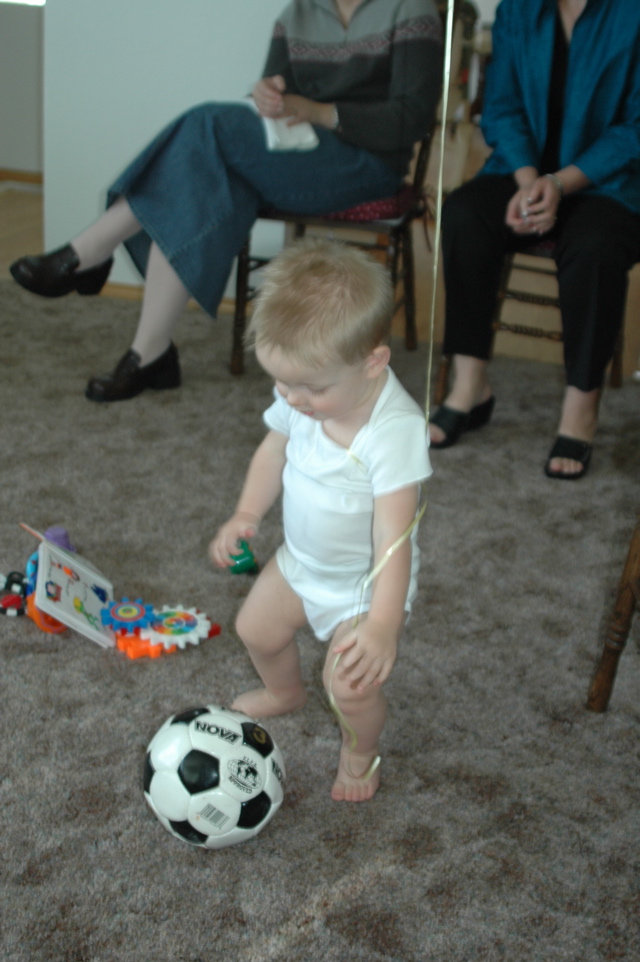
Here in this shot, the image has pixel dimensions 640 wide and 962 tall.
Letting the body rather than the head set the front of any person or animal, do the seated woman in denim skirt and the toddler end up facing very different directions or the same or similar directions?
same or similar directions

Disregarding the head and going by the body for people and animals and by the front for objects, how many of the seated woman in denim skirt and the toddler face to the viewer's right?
0

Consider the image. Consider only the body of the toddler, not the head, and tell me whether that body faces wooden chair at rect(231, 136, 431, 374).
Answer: no

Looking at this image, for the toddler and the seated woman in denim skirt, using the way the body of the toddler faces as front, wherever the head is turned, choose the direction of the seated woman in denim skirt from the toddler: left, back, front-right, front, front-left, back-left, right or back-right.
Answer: back-right

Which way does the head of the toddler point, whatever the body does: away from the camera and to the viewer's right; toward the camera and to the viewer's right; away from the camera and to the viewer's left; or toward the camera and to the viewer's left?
toward the camera and to the viewer's left

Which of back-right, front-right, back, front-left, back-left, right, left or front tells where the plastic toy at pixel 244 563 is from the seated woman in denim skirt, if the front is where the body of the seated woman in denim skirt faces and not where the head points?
front-left

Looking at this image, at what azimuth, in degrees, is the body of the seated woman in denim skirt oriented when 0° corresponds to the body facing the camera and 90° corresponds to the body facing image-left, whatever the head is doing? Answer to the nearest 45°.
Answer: approximately 45°

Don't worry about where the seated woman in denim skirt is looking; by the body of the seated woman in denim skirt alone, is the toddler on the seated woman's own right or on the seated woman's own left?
on the seated woman's own left

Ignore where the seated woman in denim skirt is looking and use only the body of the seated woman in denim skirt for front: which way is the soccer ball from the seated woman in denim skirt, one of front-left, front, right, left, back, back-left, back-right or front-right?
front-left
